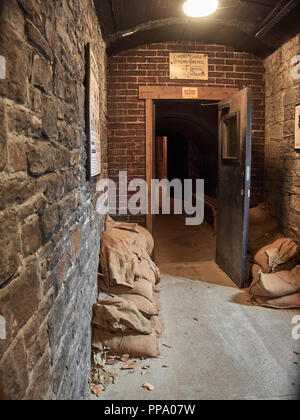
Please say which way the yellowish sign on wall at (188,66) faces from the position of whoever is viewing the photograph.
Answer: facing the viewer

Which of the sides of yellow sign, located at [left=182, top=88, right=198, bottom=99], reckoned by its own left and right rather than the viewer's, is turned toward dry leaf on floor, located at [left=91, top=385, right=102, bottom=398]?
front

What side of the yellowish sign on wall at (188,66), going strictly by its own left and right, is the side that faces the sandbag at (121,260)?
front

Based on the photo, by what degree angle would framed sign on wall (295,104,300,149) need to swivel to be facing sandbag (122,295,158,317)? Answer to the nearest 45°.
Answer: approximately 45° to its left

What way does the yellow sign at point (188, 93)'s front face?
toward the camera

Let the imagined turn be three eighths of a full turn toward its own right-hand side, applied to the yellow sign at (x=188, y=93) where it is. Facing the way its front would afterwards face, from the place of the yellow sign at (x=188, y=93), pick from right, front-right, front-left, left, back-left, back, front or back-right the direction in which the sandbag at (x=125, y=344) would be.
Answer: back-left

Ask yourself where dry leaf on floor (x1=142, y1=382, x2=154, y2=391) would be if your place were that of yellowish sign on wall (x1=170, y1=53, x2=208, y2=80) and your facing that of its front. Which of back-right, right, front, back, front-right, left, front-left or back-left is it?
front

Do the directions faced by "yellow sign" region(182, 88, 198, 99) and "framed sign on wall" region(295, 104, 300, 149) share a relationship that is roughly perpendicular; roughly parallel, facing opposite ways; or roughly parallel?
roughly perpendicular

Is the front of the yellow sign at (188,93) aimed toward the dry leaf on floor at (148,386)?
yes

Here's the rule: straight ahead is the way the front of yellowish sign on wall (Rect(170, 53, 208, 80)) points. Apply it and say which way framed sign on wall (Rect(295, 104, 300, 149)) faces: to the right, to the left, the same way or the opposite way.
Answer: to the right

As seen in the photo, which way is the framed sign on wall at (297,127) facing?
to the viewer's left
